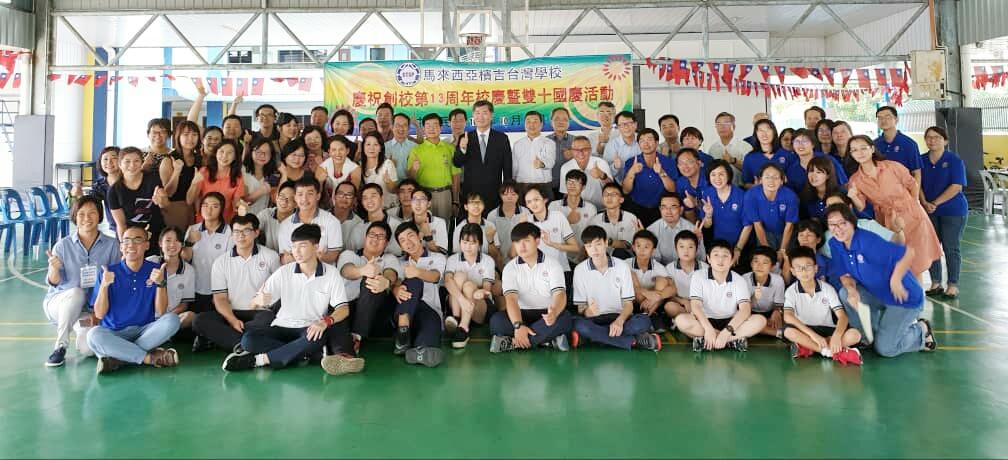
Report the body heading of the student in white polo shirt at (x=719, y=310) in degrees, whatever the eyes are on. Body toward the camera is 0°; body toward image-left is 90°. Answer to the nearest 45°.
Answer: approximately 0°

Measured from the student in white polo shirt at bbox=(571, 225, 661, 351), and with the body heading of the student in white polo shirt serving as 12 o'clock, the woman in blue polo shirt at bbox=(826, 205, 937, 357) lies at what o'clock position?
The woman in blue polo shirt is roughly at 9 o'clock from the student in white polo shirt.

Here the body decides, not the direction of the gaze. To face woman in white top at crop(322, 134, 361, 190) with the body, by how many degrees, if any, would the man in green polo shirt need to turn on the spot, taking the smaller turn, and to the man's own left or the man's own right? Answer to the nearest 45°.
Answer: approximately 45° to the man's own right

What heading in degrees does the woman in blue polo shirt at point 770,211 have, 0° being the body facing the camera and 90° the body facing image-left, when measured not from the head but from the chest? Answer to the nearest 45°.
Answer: approximately 0°

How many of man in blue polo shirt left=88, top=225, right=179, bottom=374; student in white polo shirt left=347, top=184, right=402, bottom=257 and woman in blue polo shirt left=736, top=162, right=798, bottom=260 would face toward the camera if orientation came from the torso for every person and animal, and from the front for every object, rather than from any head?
3

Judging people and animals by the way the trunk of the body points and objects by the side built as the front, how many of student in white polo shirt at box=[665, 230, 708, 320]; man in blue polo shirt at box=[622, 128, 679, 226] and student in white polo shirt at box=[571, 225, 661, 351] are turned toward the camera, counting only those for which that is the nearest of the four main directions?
3

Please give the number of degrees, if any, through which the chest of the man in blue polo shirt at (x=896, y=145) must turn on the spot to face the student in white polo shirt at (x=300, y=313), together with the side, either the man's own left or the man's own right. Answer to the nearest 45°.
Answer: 0° — they already face them

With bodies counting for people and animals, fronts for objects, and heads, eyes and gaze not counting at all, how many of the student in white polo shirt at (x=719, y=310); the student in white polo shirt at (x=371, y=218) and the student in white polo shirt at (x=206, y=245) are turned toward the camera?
3

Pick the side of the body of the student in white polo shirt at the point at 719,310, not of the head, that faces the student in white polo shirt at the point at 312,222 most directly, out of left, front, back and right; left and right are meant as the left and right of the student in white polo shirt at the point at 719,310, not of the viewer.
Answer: right

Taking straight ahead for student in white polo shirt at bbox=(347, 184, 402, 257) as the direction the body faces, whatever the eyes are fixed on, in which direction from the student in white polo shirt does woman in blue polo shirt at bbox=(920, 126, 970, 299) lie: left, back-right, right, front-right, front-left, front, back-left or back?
left

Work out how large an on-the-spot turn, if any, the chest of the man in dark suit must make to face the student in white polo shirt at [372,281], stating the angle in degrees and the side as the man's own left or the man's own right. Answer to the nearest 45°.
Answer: approximately 45° to the man's own right

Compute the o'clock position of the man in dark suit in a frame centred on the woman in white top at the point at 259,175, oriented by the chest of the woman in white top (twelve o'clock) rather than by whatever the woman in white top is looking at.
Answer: The man in dark suit is roughly at 9 o'clock from the woman in white top.

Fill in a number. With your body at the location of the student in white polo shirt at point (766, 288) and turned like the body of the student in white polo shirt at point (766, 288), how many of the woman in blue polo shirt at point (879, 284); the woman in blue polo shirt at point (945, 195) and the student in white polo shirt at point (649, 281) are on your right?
1

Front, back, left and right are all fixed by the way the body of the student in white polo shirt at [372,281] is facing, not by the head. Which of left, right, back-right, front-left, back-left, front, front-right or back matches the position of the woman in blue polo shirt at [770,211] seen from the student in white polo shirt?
left
